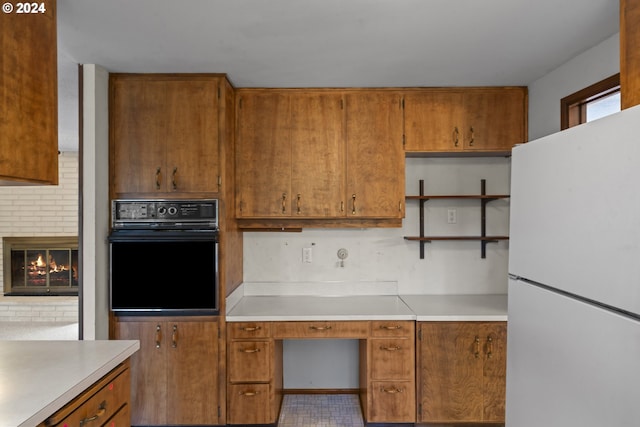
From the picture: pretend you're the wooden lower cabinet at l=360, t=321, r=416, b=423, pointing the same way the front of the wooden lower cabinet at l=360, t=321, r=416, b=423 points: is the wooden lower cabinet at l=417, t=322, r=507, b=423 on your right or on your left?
on your left

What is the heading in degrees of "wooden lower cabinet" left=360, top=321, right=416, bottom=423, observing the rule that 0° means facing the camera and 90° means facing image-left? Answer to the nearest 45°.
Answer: approximately 0°

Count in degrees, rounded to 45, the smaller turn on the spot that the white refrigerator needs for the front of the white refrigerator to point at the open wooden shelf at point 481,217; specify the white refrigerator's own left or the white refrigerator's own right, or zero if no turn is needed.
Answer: approximately 135° to the white refrigerator's own right

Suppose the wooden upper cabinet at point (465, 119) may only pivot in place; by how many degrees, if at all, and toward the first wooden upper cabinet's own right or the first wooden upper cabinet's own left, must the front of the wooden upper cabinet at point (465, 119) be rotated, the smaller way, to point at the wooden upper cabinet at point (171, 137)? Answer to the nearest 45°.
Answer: approximately 45° to the first wooden upper cabinet's own right

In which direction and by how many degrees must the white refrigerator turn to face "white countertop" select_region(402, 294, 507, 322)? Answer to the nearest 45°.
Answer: approximately 90° to its right

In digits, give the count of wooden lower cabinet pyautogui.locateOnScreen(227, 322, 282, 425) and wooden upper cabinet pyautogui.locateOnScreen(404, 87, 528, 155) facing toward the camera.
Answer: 2

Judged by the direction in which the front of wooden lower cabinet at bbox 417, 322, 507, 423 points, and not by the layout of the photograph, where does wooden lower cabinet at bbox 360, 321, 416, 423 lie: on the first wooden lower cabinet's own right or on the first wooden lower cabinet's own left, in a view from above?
on the first wooden lower cabinet's own right

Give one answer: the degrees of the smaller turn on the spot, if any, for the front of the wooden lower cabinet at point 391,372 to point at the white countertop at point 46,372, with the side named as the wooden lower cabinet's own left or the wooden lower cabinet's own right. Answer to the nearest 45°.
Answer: approximately 45° to the wooden lower cabinet's own right

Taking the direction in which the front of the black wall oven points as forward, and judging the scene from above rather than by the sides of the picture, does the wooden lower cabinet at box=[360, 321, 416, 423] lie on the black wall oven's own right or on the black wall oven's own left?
on the black wall oven's own left
